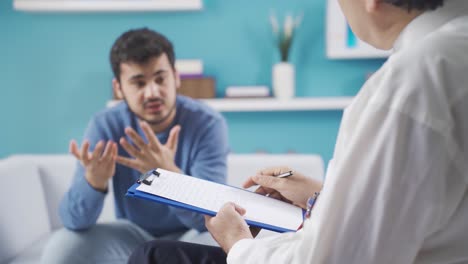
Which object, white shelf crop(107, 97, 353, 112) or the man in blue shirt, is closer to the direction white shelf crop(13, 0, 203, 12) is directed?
the man in blue shirt

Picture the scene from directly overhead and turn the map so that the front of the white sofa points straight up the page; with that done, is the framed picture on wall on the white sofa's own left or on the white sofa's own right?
on the white sofa's own left

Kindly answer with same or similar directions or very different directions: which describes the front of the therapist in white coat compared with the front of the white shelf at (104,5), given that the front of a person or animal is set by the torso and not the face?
very different directions

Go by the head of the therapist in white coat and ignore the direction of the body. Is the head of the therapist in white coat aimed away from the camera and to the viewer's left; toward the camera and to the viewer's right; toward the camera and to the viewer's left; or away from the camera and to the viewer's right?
away from the camera and to the viewer's left

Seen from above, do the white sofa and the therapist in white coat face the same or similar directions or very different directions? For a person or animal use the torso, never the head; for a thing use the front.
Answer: very different directions

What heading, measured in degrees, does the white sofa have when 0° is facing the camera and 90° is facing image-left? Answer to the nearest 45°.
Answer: approximately 0°

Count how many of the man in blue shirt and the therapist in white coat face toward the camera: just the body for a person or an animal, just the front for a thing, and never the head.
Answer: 1

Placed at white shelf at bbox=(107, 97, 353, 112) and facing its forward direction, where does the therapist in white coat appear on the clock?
The therapist in white coat is roughly at 12 o'clock from the white shelf.

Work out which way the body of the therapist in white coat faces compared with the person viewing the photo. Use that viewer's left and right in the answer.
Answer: facing away from the viewer and to the left of the viewer
